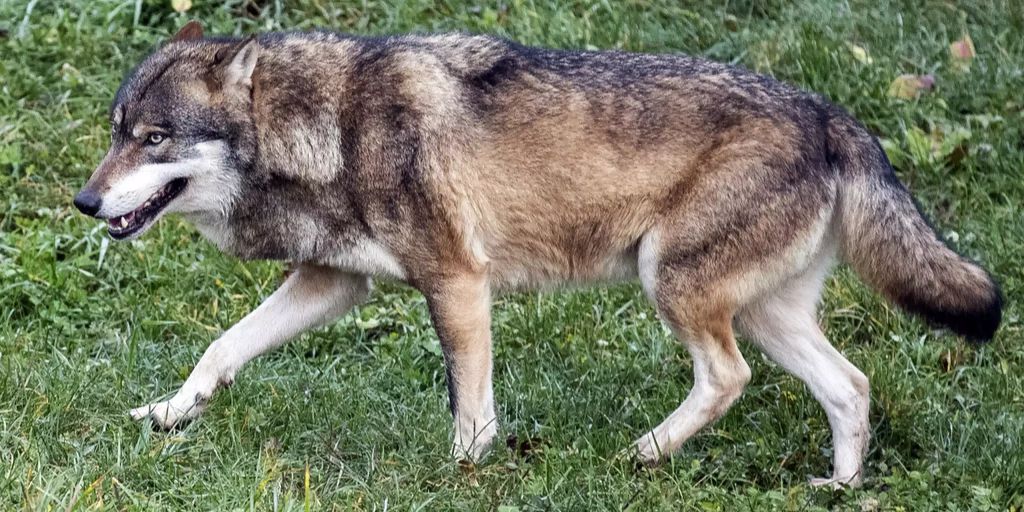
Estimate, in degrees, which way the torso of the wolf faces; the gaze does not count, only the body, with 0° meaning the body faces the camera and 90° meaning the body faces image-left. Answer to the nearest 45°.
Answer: approximately 90°

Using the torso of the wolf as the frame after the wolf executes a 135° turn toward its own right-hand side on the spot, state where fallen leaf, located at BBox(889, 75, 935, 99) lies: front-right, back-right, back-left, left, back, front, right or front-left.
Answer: front

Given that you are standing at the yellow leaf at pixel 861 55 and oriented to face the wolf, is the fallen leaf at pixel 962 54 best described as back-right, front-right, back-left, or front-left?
back-left

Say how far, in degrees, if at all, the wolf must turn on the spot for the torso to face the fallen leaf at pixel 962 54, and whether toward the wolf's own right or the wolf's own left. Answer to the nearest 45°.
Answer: approximately 135° to the wolf's own right

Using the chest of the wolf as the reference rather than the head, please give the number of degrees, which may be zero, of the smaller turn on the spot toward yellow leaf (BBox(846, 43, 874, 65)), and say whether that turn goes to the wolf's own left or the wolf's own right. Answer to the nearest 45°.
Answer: approximately 135° to the wolf's own right
